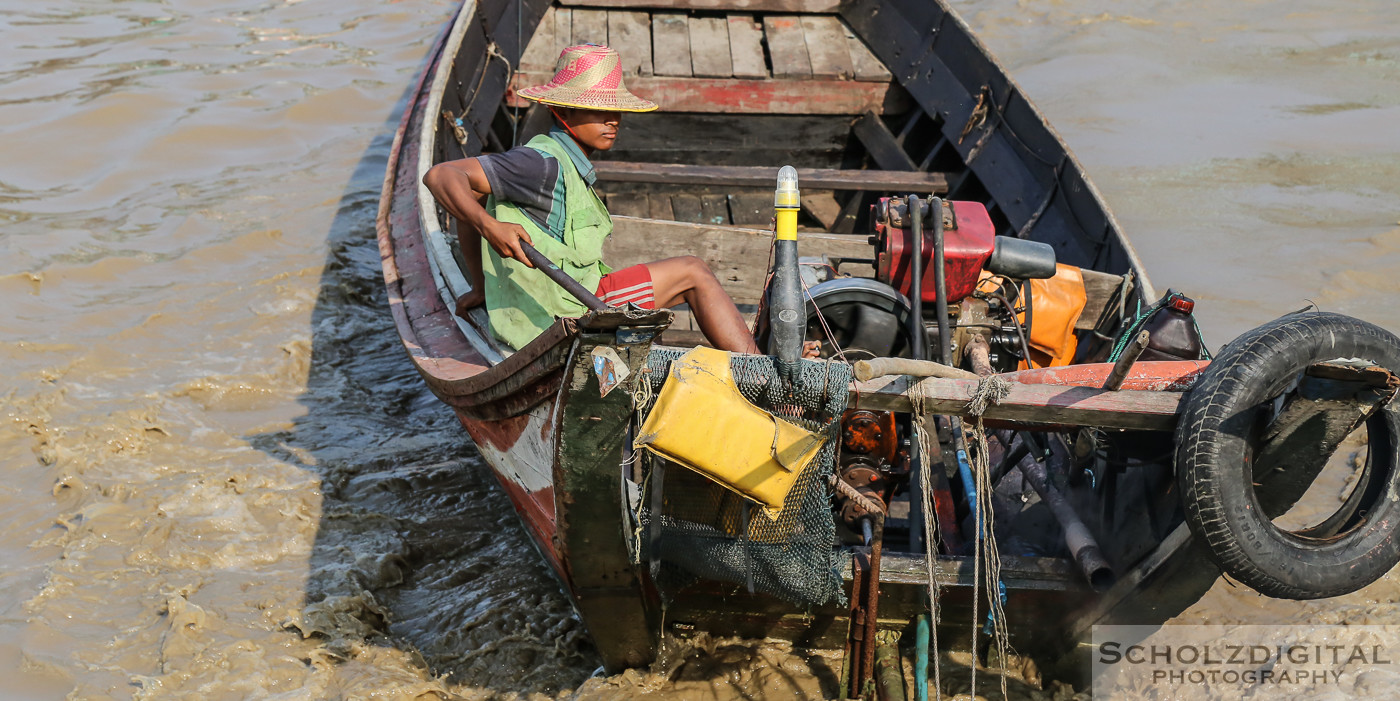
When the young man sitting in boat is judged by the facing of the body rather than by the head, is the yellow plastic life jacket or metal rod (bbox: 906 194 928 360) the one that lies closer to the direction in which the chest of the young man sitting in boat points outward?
the metal rod

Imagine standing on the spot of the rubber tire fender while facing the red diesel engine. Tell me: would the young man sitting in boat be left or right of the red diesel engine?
left

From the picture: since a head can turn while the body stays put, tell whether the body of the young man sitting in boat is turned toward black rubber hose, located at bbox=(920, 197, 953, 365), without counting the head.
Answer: yes

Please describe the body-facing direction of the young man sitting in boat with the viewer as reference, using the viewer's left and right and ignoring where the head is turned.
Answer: facing to the right of the viewer

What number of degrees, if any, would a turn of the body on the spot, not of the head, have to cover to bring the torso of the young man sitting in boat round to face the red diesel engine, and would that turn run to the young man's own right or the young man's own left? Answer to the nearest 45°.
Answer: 0° — they already face it

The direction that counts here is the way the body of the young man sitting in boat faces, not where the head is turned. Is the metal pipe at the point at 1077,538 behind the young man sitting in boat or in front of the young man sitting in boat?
in front

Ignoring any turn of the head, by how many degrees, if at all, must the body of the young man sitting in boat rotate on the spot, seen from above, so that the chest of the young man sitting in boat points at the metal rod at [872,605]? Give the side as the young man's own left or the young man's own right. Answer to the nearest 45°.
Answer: approximately 45° to the young man's own right

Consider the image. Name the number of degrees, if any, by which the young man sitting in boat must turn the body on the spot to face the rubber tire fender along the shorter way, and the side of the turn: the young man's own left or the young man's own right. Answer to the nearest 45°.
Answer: approximately 45° to the young man's own right

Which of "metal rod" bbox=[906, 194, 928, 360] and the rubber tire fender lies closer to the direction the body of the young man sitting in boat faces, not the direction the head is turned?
the metal rod

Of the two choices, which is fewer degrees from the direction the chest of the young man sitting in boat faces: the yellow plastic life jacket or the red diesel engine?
the red diesel engine

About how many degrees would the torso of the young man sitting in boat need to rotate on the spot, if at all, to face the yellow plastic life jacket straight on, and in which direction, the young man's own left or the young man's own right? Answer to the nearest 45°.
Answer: approximately 90° to the young man's own right

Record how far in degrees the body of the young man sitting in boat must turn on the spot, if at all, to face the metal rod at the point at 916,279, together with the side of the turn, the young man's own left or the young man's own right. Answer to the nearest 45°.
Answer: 0° — they already face it

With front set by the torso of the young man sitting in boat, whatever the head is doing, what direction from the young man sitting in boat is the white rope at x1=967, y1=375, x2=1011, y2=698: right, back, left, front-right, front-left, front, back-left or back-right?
front-right

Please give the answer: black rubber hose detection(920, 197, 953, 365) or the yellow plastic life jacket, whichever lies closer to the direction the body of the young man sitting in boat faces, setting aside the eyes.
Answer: the black rubber hose
